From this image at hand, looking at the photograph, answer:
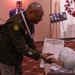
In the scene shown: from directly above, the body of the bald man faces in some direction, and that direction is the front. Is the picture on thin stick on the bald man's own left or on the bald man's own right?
on the bald man's own left

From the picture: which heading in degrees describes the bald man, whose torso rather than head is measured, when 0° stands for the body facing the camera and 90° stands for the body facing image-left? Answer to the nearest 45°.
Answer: approximately 270°
